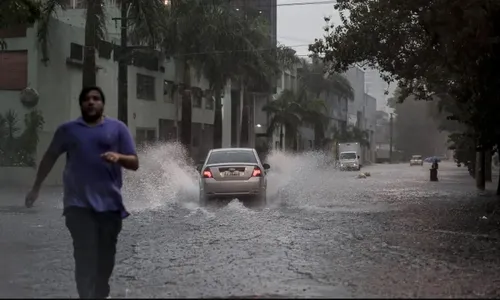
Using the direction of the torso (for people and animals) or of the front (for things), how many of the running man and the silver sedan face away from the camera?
1

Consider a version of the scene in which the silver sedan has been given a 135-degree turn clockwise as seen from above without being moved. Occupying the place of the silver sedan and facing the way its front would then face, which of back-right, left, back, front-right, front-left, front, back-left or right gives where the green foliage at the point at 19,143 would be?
back

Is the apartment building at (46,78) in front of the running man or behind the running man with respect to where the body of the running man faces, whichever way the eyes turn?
behind

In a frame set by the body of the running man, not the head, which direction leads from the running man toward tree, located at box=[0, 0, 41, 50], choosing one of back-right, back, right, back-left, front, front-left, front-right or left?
back

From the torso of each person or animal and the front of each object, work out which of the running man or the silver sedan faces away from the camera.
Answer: the silver sedan

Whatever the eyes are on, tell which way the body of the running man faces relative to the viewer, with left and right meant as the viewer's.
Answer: facing the viewer

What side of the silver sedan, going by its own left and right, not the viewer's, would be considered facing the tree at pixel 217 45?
front

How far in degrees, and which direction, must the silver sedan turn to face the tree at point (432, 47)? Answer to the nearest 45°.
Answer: approximately 90° to its right

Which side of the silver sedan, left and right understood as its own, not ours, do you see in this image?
back

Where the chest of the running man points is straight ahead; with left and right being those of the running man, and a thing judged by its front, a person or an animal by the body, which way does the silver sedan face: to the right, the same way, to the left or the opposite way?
the opposite way

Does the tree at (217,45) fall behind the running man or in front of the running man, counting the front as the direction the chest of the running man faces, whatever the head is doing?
behind

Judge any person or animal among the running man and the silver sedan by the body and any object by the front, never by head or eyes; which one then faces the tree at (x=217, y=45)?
the silver sedan

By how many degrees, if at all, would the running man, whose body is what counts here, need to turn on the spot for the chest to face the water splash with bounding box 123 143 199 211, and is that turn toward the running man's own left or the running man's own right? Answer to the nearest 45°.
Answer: approximately 180°

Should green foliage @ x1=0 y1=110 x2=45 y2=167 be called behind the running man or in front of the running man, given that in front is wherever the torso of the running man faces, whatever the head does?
behind
